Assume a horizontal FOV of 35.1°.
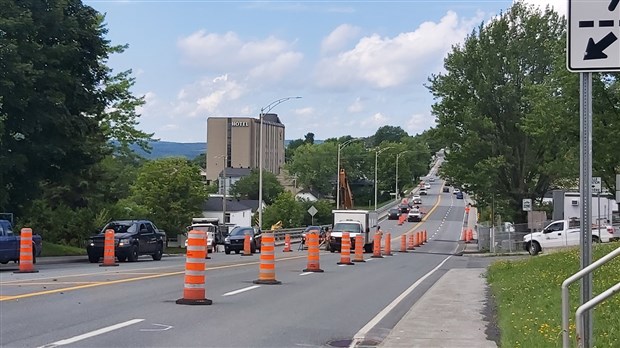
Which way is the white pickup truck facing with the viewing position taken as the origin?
facing to the left of the viewer

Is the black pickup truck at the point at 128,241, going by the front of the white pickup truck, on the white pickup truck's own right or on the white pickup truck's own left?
on the white pickup truck's own left

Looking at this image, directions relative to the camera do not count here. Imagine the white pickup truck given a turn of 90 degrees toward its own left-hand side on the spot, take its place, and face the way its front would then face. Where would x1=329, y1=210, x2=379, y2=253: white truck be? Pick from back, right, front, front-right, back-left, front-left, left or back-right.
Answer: right

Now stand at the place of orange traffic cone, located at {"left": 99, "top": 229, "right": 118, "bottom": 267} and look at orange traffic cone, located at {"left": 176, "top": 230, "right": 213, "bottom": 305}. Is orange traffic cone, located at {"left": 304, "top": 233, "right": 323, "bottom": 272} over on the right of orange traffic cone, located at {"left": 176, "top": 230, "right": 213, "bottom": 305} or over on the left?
left

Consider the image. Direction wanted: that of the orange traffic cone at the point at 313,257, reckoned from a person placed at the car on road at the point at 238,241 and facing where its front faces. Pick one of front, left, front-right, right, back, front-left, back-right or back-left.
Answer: front-left

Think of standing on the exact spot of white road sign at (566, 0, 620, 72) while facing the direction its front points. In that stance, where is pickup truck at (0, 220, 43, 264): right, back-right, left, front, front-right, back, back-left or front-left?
back-right

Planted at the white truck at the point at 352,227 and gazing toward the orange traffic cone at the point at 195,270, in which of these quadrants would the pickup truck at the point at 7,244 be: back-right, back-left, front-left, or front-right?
front-right

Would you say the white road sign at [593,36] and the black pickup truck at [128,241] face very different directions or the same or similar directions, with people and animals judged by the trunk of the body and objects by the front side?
same or similar directions

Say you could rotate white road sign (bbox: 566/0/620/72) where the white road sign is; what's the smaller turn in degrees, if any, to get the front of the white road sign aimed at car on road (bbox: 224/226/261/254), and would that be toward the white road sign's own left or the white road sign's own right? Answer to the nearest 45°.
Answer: approximately 135° to the white road sign's own right

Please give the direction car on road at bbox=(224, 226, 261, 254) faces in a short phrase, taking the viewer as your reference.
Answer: facing the viewer and to the left of the viewer

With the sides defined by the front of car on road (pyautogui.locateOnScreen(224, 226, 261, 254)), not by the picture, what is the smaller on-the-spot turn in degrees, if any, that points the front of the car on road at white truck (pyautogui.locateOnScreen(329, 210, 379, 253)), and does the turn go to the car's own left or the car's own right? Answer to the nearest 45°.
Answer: approximately 135° to the car's own left

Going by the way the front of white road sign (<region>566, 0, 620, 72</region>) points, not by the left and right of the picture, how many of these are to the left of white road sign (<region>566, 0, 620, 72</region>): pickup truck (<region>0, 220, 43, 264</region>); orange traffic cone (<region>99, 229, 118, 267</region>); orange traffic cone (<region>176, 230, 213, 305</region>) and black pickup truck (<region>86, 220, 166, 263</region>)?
0

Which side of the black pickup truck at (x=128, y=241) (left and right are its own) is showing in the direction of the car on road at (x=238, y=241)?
back

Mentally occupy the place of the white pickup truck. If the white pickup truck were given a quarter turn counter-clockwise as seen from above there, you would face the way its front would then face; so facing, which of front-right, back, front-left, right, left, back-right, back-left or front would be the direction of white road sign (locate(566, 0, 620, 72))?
front

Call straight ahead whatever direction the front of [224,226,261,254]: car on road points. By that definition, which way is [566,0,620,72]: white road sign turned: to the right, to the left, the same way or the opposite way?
the same way

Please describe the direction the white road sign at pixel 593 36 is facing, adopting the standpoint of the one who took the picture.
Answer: facing the viewer
